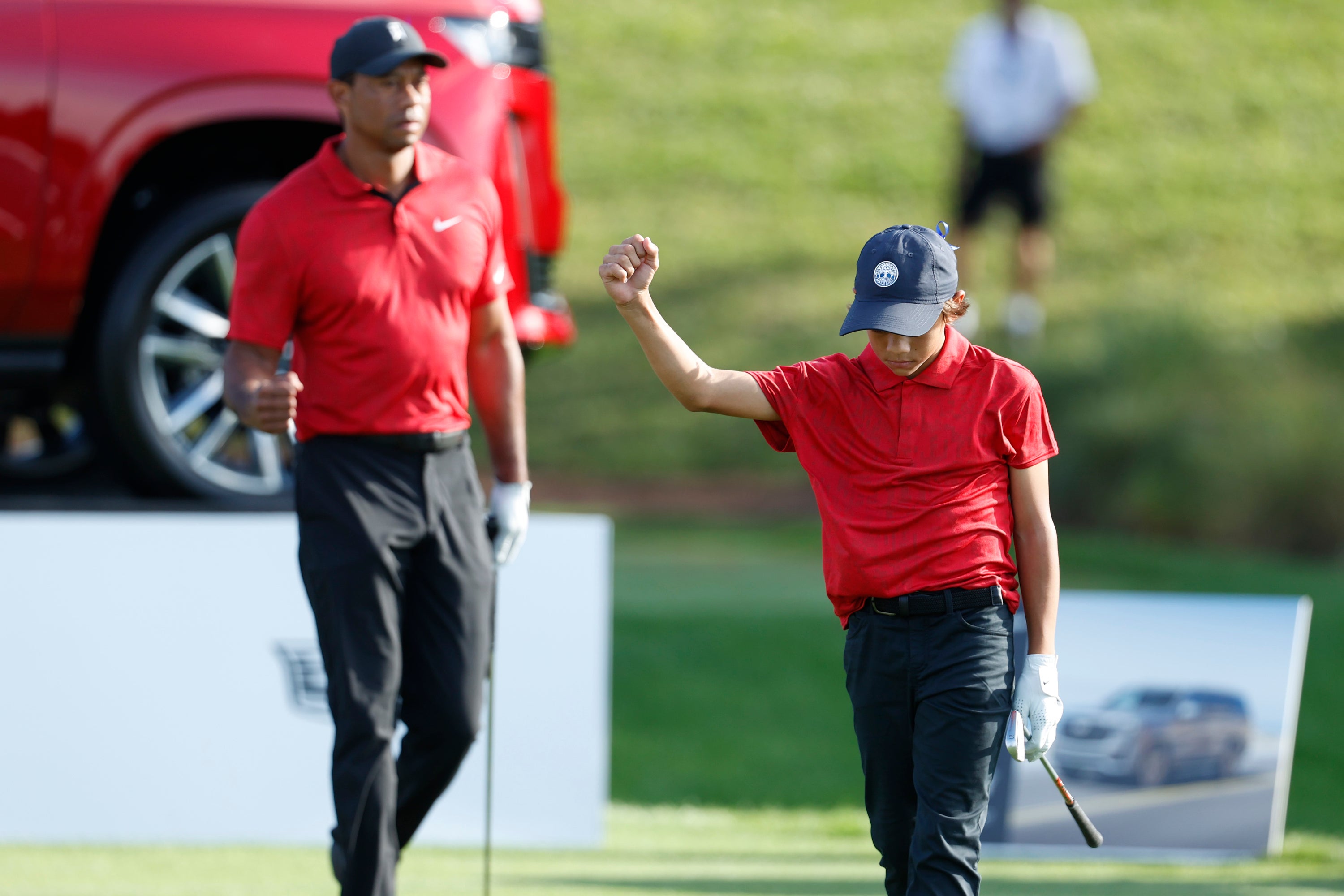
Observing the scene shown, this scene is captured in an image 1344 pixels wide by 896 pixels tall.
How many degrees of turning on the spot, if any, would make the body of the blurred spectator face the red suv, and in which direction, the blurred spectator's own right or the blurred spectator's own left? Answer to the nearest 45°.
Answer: approximately 45° to the blurred spectator's own right

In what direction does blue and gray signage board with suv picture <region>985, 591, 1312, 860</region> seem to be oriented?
toward the camera

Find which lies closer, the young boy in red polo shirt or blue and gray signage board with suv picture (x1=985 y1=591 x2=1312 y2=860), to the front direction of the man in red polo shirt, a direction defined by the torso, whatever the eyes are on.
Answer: the young boy in red polo shirt

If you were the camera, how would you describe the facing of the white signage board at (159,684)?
facing the viewer

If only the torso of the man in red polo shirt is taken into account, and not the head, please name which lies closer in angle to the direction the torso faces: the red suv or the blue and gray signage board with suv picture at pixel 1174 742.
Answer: the blue and gray signage board with suv picture

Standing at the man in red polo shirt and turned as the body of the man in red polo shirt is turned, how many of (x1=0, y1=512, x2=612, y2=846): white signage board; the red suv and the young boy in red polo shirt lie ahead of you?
1

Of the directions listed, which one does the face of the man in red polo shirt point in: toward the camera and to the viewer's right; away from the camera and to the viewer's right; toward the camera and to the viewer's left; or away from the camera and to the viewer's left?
toward the camera and to the viewer's right

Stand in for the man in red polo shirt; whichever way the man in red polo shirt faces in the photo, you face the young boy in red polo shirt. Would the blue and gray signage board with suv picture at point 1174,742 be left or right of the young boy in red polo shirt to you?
left

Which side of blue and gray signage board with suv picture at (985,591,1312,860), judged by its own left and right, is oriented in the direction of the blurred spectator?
back

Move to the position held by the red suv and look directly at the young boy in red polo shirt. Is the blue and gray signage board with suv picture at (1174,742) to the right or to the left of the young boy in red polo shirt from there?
left

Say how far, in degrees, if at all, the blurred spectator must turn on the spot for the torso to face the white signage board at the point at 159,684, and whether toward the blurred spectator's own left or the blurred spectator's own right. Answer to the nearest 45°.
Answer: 0° — they already face it

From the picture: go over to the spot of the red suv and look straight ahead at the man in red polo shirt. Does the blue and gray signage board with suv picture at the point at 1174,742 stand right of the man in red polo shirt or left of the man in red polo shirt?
left

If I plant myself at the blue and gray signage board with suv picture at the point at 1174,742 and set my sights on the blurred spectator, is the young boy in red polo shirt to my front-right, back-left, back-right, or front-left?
back-left

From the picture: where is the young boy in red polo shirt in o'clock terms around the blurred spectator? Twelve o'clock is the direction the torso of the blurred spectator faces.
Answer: The young boy in red polo shirt is roughly at 12 o'clock from the blurred spectator.

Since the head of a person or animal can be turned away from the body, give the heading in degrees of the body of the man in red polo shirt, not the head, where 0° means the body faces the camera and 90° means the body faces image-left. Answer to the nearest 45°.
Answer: approximately 315°

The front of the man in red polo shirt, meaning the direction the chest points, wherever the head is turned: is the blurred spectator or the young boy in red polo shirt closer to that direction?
the young boy in red polo shirt

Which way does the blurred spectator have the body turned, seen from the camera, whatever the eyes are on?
toward the camera
